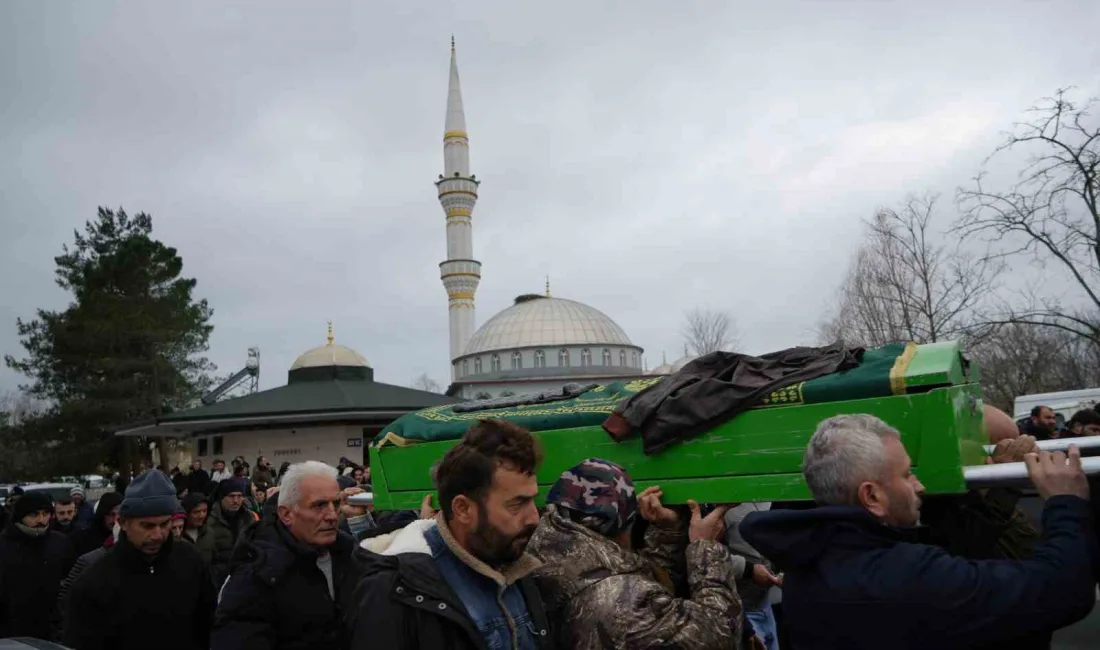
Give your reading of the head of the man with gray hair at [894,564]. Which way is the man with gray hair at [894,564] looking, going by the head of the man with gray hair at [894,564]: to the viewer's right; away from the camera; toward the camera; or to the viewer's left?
to the viewer's right

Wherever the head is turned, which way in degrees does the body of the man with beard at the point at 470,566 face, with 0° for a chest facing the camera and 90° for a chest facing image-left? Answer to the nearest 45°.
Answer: approximately 315°

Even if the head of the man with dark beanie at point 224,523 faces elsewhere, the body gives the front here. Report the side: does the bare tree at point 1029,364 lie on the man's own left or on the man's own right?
on the man's own left

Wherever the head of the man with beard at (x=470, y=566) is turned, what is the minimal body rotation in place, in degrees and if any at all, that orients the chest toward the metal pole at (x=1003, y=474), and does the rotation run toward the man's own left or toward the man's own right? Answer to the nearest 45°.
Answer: approximately 45° to the man's own left

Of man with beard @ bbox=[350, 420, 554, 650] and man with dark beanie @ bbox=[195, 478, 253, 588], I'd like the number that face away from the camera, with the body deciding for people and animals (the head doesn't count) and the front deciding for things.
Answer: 0

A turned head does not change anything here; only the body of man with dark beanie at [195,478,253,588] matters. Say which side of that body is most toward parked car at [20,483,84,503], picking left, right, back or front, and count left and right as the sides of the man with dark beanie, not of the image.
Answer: back

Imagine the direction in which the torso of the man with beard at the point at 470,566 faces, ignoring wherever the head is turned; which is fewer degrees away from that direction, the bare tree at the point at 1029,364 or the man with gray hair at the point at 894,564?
the man with gray hair

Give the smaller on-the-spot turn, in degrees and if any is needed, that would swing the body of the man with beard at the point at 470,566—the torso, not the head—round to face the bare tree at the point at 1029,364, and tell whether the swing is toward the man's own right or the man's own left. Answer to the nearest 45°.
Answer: approximately 90° to the man's own left

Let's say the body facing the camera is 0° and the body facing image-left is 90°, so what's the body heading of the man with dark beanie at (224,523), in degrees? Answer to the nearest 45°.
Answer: approximately 315°
